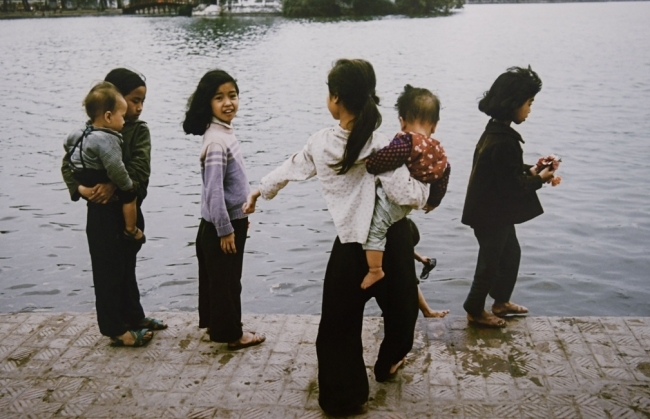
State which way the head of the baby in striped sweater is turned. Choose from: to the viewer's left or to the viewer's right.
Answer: to the viewer's right

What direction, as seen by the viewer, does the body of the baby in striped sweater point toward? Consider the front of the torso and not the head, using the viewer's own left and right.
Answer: facing away from the viewer and to the right of the viewer

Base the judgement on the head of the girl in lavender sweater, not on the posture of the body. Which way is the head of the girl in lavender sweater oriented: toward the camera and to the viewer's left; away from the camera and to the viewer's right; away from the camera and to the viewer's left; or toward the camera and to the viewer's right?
toward the camera and to the viewer's right

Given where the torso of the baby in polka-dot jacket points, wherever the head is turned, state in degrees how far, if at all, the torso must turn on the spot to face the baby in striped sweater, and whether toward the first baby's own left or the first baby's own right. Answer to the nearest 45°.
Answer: approximately 45° to the first baby's own left
